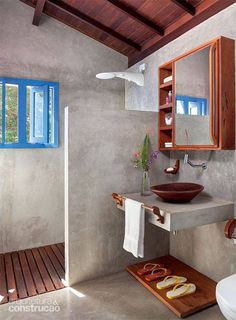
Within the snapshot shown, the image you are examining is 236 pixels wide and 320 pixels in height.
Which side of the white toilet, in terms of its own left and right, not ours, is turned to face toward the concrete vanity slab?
right

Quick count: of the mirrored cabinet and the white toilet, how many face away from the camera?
0

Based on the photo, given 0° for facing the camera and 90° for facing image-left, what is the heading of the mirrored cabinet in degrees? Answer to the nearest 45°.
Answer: approximately 45°
